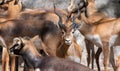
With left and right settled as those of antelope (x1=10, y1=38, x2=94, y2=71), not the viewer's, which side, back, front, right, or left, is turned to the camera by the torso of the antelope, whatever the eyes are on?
left
